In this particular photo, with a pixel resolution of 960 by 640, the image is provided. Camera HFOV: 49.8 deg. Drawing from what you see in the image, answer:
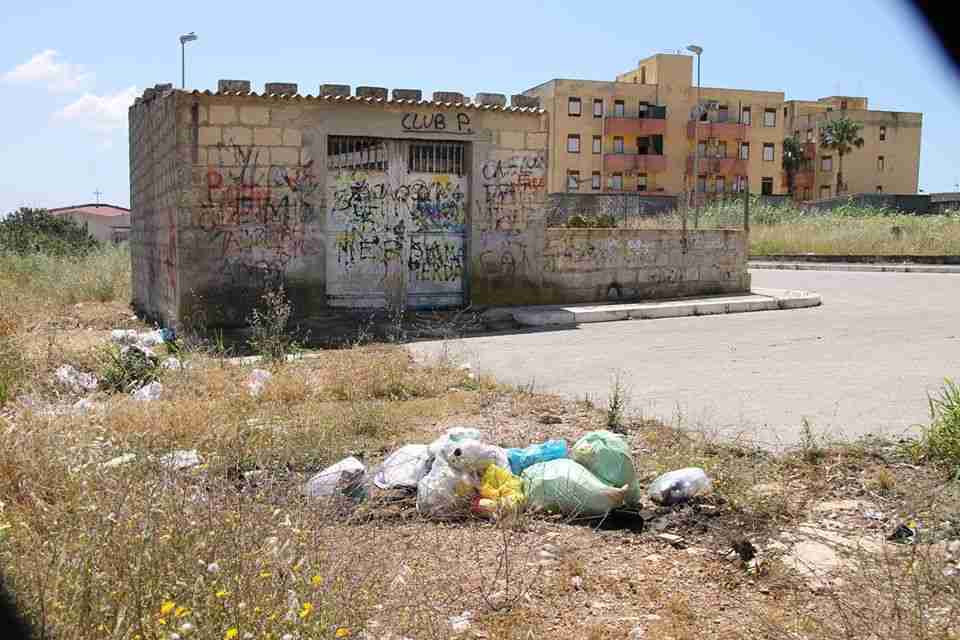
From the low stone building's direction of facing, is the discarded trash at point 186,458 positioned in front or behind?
in front

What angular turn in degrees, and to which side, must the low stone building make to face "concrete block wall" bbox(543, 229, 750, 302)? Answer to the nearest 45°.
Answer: approximately 135° to its left

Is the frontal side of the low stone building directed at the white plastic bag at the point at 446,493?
yes

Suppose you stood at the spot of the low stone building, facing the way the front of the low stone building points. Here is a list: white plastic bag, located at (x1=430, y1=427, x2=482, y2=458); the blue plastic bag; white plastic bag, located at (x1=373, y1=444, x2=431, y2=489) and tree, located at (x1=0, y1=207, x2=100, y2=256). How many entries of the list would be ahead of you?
3

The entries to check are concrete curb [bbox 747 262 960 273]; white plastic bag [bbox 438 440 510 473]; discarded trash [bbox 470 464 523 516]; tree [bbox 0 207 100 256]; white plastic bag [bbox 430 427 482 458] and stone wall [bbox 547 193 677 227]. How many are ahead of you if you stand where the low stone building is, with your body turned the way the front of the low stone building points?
3

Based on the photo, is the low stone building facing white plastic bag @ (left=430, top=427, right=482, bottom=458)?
yes

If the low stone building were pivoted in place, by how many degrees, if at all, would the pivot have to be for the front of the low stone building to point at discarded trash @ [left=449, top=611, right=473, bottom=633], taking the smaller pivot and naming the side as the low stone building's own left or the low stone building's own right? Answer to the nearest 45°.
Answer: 0° — it already faces it

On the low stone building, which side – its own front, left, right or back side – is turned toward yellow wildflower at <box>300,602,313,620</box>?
front

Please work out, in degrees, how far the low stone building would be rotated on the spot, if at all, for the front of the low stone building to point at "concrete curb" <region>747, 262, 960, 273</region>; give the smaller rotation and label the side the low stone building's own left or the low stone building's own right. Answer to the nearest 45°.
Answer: approximately 135° to the low stone building's own left

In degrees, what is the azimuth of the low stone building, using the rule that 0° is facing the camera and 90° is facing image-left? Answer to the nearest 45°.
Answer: approximately 0°
